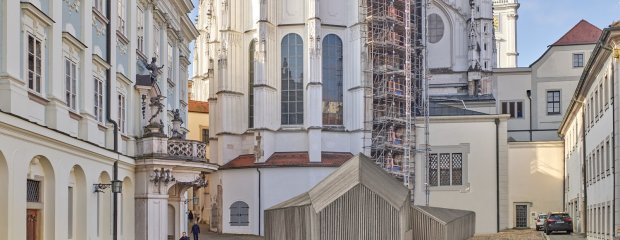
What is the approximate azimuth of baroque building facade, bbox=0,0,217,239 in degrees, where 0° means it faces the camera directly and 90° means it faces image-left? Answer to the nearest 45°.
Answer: approximately 315°

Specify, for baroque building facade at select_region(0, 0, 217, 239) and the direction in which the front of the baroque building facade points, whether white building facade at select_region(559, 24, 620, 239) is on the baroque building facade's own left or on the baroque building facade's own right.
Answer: on the baroque building facade's own left

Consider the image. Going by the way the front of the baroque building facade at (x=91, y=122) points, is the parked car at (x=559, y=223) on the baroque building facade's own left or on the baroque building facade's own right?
on the baroque building facade's own left
